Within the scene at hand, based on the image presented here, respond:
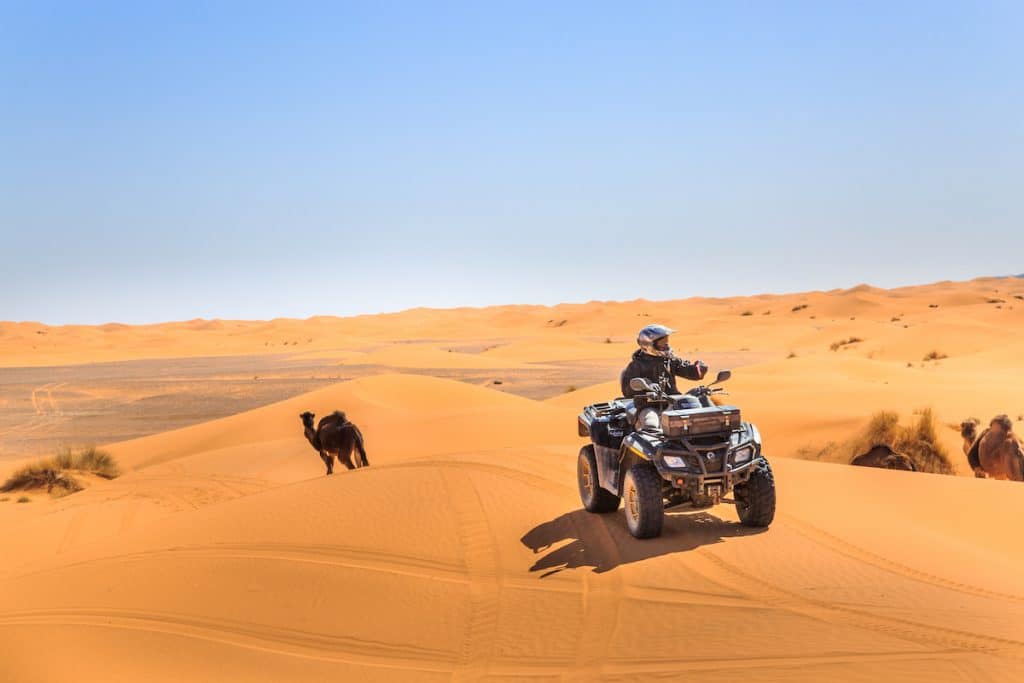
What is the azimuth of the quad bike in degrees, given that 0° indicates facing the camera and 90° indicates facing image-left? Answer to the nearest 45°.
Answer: approximately 315°

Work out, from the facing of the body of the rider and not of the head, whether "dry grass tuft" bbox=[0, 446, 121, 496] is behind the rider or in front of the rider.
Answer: behind

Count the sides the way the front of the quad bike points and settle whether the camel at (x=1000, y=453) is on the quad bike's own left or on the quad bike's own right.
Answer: on the quad bike's own left

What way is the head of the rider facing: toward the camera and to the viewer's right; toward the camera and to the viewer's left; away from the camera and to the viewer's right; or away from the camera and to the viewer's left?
toward the camera and to the viewer's right

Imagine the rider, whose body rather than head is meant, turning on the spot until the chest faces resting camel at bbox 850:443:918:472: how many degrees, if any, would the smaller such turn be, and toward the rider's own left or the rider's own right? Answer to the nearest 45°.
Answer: approximately 90° to the rider's own left

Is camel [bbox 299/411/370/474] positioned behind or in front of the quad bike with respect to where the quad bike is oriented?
behind

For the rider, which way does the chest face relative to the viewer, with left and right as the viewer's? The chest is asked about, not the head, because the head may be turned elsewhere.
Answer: facing the viewer and to the right of the viewer

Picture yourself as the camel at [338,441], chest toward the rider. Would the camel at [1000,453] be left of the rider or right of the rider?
left

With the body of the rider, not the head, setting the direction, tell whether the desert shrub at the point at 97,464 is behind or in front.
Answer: behind

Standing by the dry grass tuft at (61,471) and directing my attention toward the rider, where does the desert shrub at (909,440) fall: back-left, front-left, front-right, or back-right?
front-left
